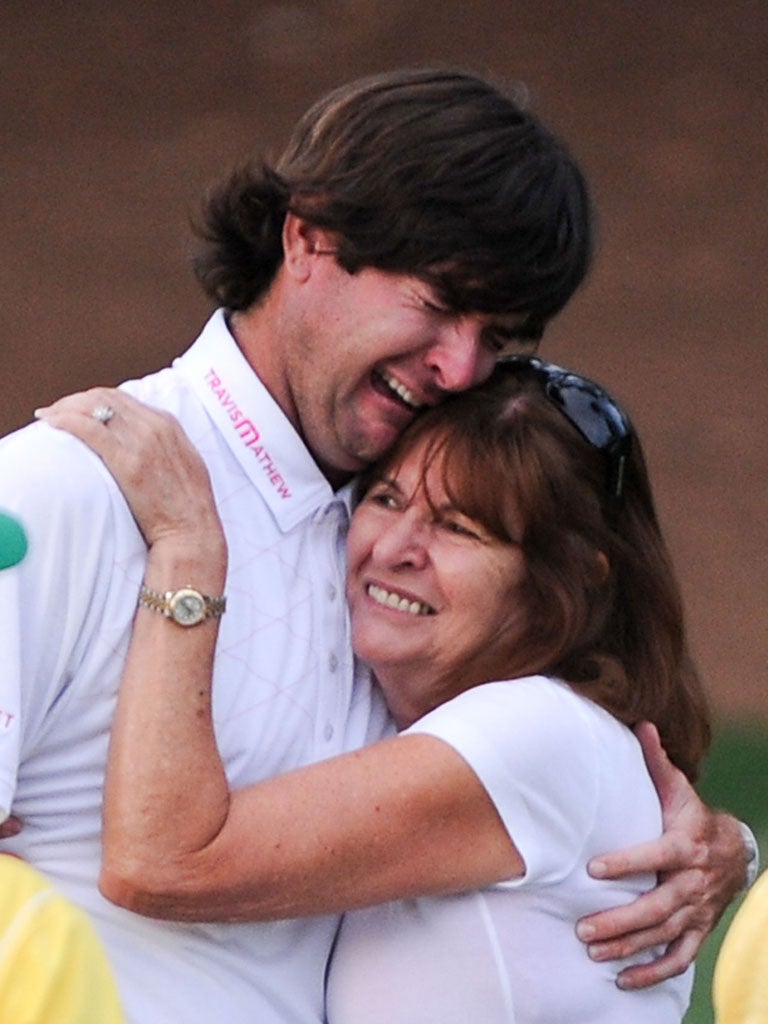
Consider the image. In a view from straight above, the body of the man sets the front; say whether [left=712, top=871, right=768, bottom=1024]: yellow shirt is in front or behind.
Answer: in front

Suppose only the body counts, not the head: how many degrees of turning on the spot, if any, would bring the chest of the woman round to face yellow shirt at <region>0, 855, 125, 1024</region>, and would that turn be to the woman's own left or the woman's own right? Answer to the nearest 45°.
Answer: approximately 90° to the woman's own left

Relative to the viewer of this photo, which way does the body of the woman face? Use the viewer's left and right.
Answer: facing to the left of the viewer

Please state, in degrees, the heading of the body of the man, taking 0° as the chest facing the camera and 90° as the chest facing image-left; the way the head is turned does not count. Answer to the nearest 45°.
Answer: approximately 315°

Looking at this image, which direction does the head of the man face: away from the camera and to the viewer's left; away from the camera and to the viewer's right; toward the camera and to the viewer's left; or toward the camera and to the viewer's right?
toward the camera and to the viewer's right

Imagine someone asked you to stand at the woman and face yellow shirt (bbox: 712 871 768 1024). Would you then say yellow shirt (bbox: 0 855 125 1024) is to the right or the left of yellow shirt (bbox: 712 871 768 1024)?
right
